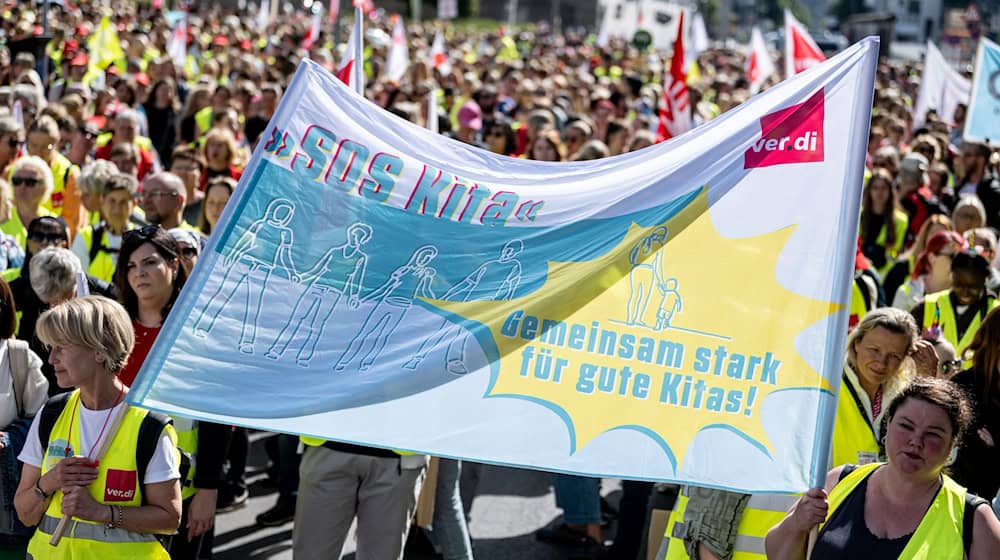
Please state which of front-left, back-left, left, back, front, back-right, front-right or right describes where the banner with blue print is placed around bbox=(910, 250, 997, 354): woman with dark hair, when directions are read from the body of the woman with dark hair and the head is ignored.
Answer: back

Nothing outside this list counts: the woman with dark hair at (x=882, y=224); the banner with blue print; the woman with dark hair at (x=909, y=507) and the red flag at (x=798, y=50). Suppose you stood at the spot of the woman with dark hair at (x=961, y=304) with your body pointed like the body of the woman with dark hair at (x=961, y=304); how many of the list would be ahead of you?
1

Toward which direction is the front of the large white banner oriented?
toward the camera

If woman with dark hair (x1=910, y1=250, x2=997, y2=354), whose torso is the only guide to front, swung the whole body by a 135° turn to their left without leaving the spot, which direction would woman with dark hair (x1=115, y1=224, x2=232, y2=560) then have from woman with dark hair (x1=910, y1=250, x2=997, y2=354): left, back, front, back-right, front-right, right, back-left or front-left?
back

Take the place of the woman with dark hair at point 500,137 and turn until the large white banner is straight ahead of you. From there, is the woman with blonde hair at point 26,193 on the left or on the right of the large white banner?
right

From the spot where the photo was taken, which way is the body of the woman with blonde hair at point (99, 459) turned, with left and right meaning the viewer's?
facing the viewer and to the left of the viewer

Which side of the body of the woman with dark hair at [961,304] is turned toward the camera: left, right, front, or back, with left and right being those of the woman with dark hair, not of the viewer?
front
